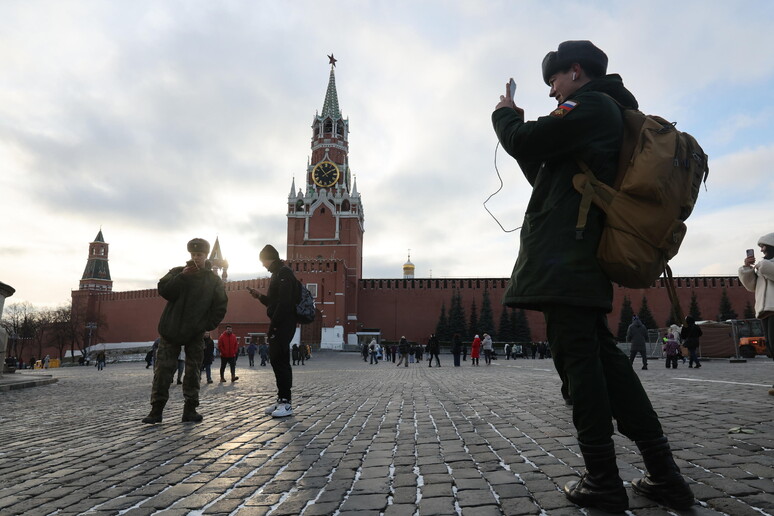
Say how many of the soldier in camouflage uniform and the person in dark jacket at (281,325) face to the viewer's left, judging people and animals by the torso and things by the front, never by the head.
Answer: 1

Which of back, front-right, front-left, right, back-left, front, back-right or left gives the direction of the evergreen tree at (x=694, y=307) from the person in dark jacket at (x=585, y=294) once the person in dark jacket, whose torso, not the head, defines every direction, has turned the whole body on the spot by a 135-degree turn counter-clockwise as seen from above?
back-left

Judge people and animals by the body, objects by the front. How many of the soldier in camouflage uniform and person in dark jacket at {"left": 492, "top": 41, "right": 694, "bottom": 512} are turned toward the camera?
1

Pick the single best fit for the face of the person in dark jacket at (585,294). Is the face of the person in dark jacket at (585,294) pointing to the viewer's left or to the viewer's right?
to the viewer's left

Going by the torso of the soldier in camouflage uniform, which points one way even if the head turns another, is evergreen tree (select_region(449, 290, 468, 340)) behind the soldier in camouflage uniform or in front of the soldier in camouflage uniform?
behind

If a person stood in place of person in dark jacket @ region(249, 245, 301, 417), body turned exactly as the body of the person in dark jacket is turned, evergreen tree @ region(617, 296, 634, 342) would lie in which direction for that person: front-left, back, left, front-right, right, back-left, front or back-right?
back-right

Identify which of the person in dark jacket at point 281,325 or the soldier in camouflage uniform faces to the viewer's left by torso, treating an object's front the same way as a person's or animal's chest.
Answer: the person in dark jacket

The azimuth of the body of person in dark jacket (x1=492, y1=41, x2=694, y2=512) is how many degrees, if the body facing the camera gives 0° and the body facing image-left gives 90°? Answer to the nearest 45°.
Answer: approximately 90°

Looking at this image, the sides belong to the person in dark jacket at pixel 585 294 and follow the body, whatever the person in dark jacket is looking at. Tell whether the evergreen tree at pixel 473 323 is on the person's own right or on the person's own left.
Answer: on the person's own right

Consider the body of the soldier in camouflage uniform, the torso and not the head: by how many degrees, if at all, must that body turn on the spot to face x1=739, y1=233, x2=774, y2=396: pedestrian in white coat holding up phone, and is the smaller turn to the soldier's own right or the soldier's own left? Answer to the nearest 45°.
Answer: approximately 90° to the soldier's own left

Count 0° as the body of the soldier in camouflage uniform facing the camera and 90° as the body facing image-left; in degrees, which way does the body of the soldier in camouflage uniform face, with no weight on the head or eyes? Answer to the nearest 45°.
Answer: approximately 0°

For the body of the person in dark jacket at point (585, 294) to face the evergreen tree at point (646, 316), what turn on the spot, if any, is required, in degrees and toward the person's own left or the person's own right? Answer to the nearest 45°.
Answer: approximately 90° to the person's own right

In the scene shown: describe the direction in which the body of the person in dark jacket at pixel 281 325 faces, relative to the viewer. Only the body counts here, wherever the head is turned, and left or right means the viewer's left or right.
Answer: facing to the left of the viewer

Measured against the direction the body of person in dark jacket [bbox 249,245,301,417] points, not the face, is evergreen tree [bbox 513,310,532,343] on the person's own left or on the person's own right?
on the person's own right
